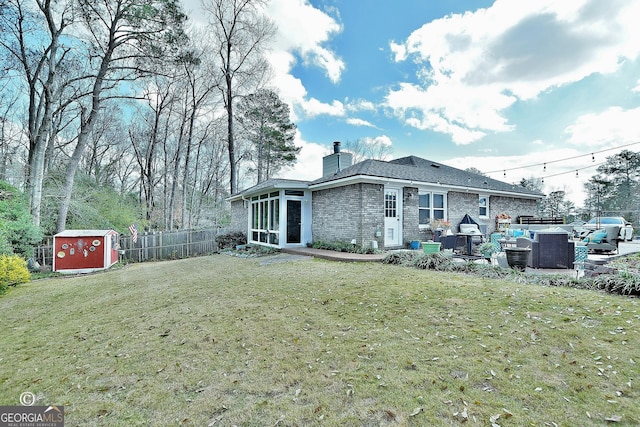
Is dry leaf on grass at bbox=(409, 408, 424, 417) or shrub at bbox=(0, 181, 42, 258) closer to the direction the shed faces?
the dry leaf on grass
